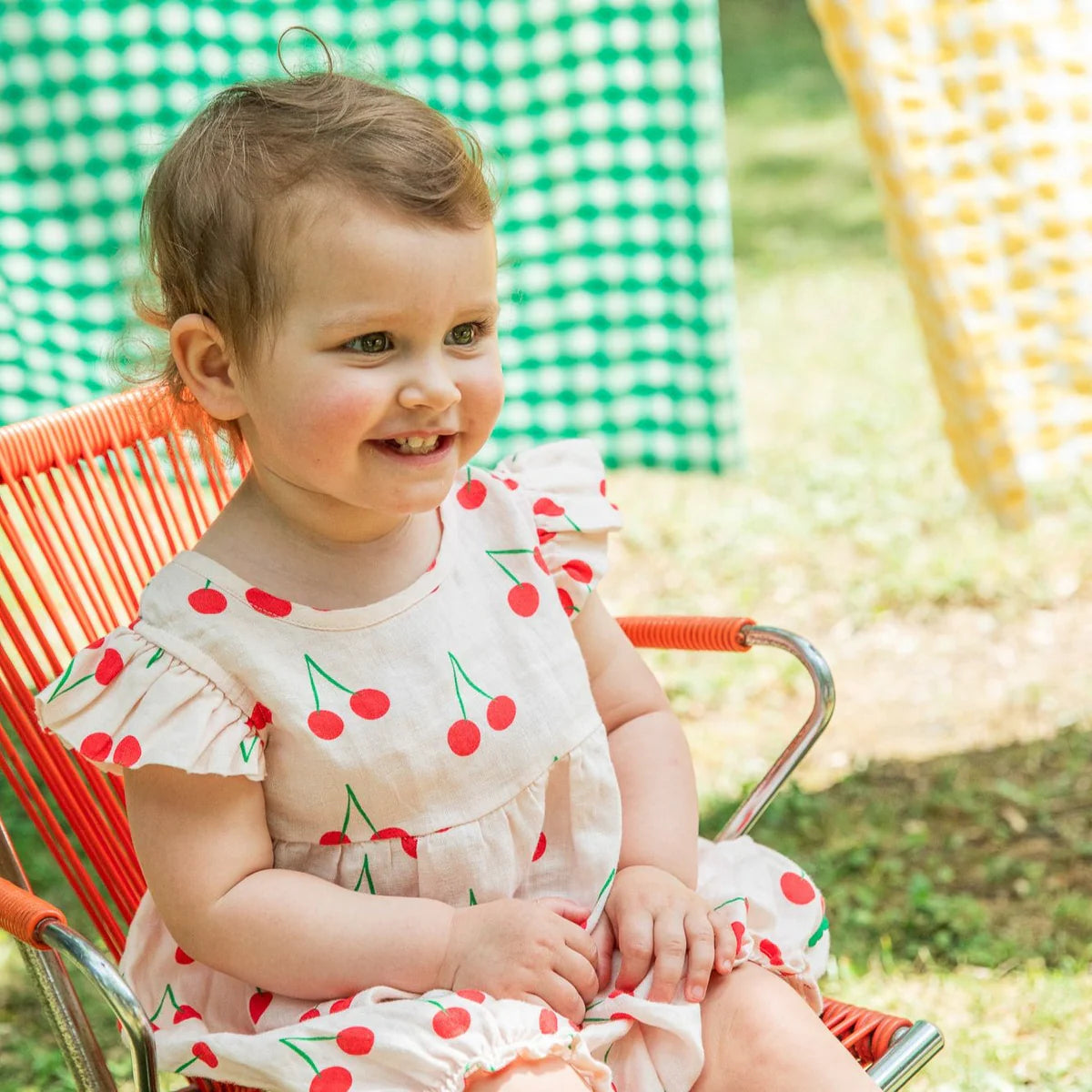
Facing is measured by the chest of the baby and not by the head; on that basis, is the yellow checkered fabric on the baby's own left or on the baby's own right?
on the baby's own left

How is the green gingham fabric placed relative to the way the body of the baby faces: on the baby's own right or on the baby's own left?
on the baby's own left

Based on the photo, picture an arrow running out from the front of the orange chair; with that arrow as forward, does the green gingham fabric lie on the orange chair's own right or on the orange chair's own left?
on the orange chair's own left

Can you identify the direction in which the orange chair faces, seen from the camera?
facing the viewer and to the right of the viewer

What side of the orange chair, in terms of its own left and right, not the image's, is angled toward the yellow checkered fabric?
left
